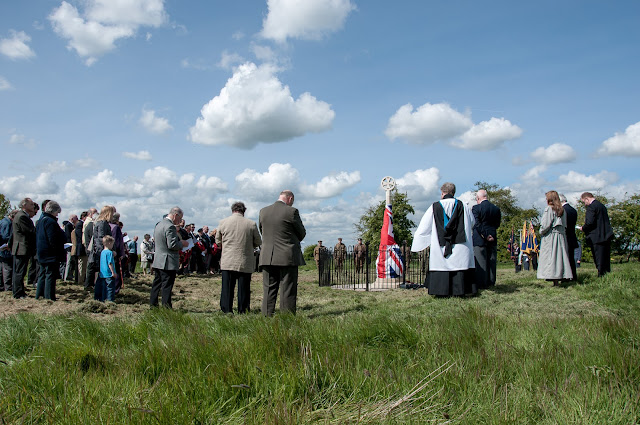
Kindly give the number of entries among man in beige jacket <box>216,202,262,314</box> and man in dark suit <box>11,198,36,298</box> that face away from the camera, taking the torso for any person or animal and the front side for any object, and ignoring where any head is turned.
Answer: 1

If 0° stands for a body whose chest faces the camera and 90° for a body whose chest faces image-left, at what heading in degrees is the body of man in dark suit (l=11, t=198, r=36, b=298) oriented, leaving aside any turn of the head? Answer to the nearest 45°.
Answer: approximately 270°

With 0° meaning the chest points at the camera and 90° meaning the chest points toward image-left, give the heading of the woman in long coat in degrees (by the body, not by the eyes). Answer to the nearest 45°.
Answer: approximately 135°

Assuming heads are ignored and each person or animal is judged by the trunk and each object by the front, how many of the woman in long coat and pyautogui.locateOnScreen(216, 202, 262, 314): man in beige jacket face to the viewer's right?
0

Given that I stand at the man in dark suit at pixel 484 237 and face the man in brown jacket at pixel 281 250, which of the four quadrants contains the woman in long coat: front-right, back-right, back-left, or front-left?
back-left

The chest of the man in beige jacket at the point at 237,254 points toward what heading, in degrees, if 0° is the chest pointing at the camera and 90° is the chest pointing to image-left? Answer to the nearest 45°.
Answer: approximately 180°

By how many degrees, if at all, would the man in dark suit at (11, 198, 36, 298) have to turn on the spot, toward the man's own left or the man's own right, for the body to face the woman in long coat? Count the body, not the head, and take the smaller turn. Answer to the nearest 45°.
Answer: approximately 45° to the man's own right

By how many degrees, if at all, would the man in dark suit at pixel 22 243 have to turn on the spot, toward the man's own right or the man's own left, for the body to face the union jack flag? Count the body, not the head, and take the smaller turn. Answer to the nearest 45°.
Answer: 0° — they already face it

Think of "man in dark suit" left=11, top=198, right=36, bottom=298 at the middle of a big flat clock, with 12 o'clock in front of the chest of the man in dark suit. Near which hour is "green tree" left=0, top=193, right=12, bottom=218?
The green tree is roughly at 9 o'clock from the man in dark suit.

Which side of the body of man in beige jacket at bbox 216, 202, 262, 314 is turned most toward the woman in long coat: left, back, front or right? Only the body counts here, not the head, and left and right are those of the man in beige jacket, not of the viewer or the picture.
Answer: right

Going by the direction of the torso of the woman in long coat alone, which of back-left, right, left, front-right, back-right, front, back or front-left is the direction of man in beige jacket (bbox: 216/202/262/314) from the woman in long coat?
left

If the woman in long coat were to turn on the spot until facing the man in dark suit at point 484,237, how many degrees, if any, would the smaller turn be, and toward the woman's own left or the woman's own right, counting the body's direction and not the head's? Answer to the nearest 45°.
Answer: approximately 45° to the woman's own left

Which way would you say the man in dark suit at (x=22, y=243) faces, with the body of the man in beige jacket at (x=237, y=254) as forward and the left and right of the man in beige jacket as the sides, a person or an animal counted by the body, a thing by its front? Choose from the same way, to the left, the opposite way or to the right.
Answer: to the right
